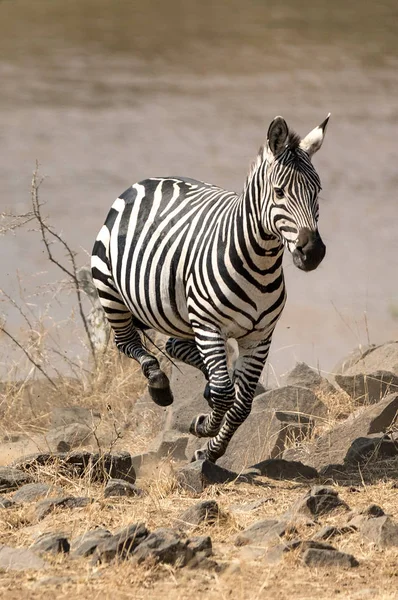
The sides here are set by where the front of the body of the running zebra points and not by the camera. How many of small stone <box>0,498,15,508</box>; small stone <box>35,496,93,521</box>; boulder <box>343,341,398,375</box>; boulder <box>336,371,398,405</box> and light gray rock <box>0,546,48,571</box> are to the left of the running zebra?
2

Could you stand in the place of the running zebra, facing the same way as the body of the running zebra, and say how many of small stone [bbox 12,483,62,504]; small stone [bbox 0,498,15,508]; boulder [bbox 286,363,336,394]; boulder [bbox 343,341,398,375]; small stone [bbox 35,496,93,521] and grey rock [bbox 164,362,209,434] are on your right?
3

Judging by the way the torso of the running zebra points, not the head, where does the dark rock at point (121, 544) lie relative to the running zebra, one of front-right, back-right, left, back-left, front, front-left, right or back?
front-right

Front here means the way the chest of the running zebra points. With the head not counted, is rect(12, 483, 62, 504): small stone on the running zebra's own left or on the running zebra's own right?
on the running zebra's own right

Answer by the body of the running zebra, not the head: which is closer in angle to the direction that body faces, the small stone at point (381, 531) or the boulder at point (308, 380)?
the small stone

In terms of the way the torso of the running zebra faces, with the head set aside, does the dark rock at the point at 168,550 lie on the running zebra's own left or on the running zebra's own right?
on the running zebra's own right

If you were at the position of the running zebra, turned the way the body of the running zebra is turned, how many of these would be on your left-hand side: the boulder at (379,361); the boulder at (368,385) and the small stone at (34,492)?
2

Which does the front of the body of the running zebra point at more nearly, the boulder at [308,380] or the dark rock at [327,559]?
the dark rock

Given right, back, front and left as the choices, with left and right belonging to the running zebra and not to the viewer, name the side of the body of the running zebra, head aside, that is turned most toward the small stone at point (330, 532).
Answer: front

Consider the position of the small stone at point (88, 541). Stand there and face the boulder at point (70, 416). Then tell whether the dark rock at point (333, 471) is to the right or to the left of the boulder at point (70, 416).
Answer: right

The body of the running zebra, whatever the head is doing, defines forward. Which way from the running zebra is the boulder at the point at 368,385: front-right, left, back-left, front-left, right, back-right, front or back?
left

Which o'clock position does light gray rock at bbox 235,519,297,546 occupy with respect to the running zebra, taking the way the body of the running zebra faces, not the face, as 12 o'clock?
The light gray rock is roughly at 1 o'clock from the running zebra.

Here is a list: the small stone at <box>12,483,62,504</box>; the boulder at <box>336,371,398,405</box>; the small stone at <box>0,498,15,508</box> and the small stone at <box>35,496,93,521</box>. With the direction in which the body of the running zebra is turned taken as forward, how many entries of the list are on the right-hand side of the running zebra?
3

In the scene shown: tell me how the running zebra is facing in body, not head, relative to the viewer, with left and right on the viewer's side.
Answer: facing the viewer and to the right of the viewer
